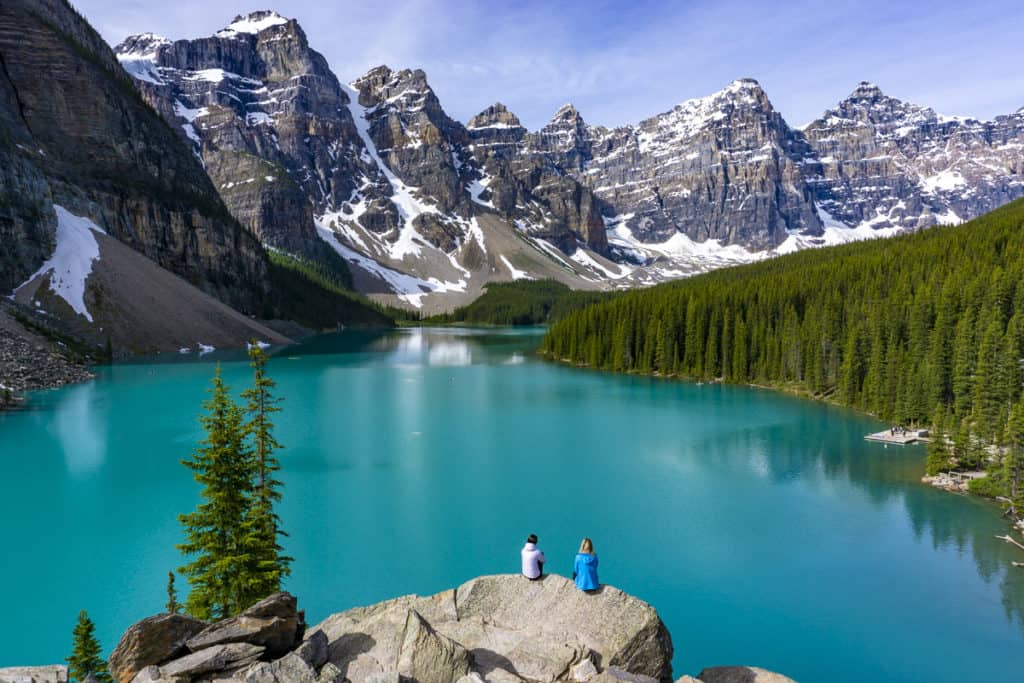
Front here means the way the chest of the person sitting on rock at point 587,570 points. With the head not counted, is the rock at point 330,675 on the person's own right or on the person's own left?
on the person's own left

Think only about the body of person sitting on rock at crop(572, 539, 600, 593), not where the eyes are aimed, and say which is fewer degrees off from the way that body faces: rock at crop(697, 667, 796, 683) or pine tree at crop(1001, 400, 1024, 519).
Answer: the pine tree

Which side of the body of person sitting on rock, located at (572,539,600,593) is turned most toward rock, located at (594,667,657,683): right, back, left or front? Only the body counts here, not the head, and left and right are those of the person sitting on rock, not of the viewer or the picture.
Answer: back

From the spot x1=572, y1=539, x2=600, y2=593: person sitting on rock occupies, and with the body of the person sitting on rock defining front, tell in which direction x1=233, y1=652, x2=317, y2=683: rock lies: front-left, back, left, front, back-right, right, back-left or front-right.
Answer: back-left

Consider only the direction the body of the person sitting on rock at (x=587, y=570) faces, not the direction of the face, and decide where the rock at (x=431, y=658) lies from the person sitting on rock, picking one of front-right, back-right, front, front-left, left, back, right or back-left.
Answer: back-left

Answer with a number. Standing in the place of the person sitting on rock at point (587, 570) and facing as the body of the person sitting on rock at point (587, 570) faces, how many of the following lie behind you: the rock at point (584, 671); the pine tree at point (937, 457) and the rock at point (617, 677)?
2

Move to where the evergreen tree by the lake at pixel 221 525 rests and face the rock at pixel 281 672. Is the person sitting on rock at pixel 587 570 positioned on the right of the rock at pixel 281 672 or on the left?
left

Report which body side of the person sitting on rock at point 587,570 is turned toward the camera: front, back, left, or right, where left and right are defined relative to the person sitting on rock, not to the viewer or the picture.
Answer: back

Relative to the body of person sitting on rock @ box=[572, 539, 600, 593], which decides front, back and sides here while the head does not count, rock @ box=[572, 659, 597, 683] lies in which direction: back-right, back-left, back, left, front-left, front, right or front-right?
back

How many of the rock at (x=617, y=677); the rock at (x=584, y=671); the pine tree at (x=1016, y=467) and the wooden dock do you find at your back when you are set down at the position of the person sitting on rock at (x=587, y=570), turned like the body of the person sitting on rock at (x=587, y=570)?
2

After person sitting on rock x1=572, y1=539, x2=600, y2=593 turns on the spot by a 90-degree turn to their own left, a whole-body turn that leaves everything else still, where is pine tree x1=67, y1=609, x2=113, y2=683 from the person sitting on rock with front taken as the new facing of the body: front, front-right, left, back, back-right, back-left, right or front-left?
front

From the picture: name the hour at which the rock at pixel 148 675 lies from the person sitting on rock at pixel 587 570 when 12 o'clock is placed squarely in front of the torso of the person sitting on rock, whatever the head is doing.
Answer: The rock is roughly at 8 o'clock from the person sitting on rock.

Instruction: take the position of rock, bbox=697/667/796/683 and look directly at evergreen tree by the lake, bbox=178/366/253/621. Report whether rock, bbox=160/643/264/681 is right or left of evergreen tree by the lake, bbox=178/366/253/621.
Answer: left
